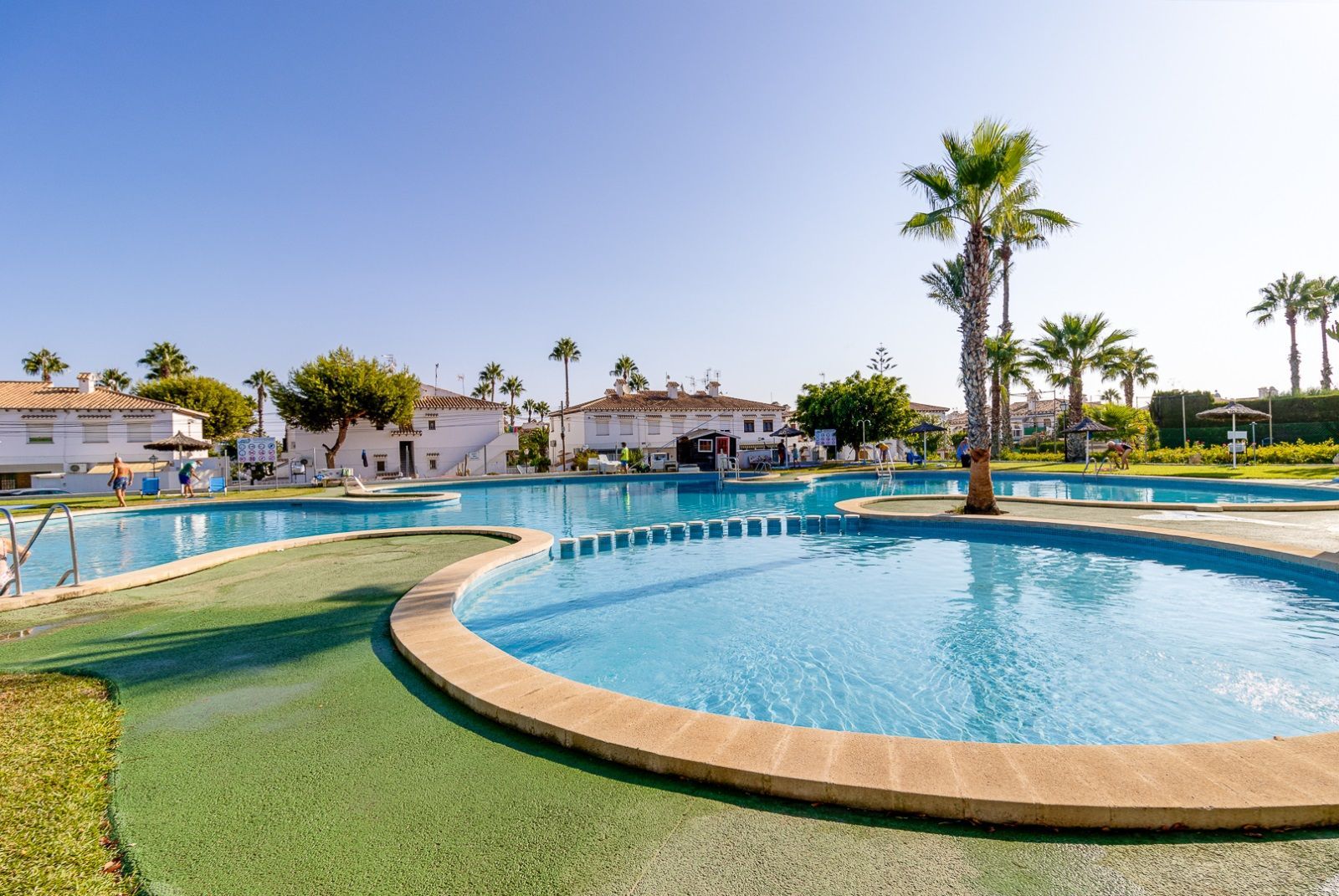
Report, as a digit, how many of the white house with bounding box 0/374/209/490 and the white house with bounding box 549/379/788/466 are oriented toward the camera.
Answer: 2

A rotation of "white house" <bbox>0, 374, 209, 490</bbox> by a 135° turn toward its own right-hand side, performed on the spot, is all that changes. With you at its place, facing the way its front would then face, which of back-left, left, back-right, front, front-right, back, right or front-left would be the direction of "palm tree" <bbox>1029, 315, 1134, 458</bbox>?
back

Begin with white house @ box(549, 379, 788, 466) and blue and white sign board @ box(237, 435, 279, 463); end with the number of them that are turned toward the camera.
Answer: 2

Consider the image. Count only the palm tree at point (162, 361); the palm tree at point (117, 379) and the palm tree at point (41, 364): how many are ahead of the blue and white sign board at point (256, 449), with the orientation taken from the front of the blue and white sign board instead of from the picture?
0

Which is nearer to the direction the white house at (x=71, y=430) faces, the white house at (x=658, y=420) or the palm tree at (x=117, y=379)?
the white house

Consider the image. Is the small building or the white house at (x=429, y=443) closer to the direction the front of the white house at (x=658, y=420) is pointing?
the small building

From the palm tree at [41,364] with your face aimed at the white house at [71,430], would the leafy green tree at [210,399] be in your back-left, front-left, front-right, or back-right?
front-left

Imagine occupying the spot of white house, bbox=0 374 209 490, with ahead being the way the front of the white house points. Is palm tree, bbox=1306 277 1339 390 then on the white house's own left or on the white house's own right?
on the white house's own left

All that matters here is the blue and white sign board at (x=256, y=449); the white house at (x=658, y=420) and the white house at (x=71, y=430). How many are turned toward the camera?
3

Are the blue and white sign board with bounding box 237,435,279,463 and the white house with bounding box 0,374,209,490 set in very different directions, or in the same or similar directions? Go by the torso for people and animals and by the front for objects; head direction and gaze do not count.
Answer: same or similar directions

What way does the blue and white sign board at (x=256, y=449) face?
toward the camera

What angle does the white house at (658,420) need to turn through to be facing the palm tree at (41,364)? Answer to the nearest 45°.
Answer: approximately 90° to its right

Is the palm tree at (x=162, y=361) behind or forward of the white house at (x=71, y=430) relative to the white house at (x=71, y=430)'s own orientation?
behind

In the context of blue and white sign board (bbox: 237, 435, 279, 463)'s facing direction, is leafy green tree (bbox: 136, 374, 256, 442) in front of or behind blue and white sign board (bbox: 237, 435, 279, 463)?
behind

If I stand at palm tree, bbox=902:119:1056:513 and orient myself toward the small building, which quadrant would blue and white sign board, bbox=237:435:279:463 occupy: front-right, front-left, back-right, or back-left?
front-left

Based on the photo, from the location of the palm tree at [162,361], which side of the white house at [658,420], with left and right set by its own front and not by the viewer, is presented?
right

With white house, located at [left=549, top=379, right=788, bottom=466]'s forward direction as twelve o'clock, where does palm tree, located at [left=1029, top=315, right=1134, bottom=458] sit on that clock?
The palm tree is roughly at 10 o'clock from the white house.
